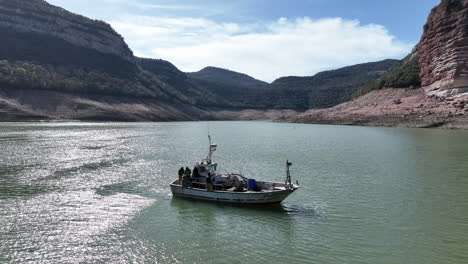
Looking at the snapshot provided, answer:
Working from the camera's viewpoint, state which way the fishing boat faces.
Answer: facing to the right of the viewer
